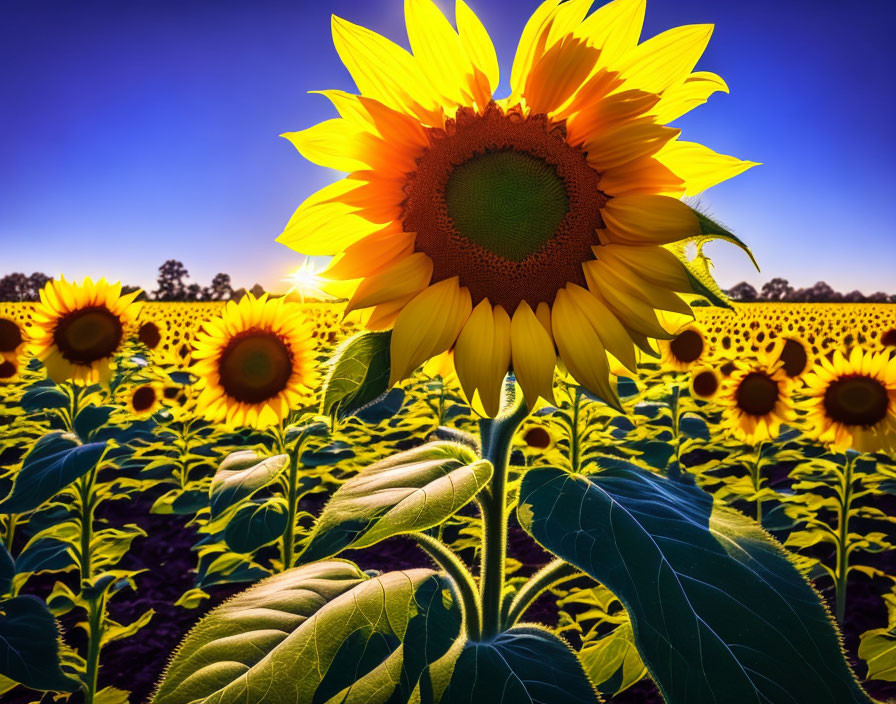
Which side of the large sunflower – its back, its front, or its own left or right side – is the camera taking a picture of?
front

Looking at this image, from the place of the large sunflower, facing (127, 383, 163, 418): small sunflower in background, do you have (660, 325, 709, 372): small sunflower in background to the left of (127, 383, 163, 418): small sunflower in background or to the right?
right

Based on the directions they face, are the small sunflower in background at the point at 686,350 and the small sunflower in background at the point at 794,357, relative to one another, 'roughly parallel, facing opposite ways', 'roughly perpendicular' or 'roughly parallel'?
roughly parallel

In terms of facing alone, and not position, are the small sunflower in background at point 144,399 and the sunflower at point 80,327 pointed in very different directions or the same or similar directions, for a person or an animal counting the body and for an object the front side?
same or similar directions

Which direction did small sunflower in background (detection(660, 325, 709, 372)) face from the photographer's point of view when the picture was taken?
facing the viewer

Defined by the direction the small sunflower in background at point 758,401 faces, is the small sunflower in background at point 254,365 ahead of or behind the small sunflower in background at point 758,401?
ahead

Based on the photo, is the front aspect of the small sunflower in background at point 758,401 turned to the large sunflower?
yes

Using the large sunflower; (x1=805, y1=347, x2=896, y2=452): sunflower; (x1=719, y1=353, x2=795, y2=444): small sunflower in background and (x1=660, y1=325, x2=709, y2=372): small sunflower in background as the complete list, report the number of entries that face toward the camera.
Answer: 4
